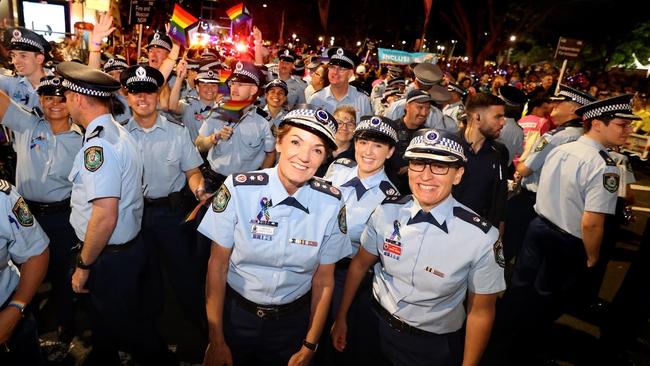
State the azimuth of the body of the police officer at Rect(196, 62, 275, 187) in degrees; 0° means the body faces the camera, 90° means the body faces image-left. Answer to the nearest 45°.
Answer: approximately 45°

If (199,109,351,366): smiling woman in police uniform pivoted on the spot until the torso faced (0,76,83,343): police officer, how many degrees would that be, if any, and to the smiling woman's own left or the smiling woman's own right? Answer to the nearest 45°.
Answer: approximately 135° to the smiling woman's own right

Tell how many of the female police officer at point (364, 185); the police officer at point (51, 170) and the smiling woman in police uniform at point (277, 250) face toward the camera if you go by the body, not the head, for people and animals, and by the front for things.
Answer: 3

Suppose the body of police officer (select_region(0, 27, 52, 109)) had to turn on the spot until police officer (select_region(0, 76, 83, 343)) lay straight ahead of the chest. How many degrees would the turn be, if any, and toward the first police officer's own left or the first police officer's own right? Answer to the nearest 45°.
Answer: approximately 45° to the first police officer's own left

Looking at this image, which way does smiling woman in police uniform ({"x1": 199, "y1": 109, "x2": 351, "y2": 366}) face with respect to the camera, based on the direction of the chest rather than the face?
toward the camera

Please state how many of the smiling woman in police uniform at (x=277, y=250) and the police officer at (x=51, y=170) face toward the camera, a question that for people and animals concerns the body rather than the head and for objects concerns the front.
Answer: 2

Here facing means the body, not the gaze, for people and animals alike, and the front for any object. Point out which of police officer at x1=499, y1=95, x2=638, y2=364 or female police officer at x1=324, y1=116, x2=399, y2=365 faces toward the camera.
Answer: the female police officer

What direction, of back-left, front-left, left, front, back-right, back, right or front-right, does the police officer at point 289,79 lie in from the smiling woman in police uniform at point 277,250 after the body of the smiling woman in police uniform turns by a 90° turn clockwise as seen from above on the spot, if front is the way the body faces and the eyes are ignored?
right

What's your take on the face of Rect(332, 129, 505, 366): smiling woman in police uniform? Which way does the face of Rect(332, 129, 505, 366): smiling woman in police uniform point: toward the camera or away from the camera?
toward the camera

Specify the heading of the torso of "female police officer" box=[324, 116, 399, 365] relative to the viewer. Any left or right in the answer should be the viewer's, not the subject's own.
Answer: facing the viewer
